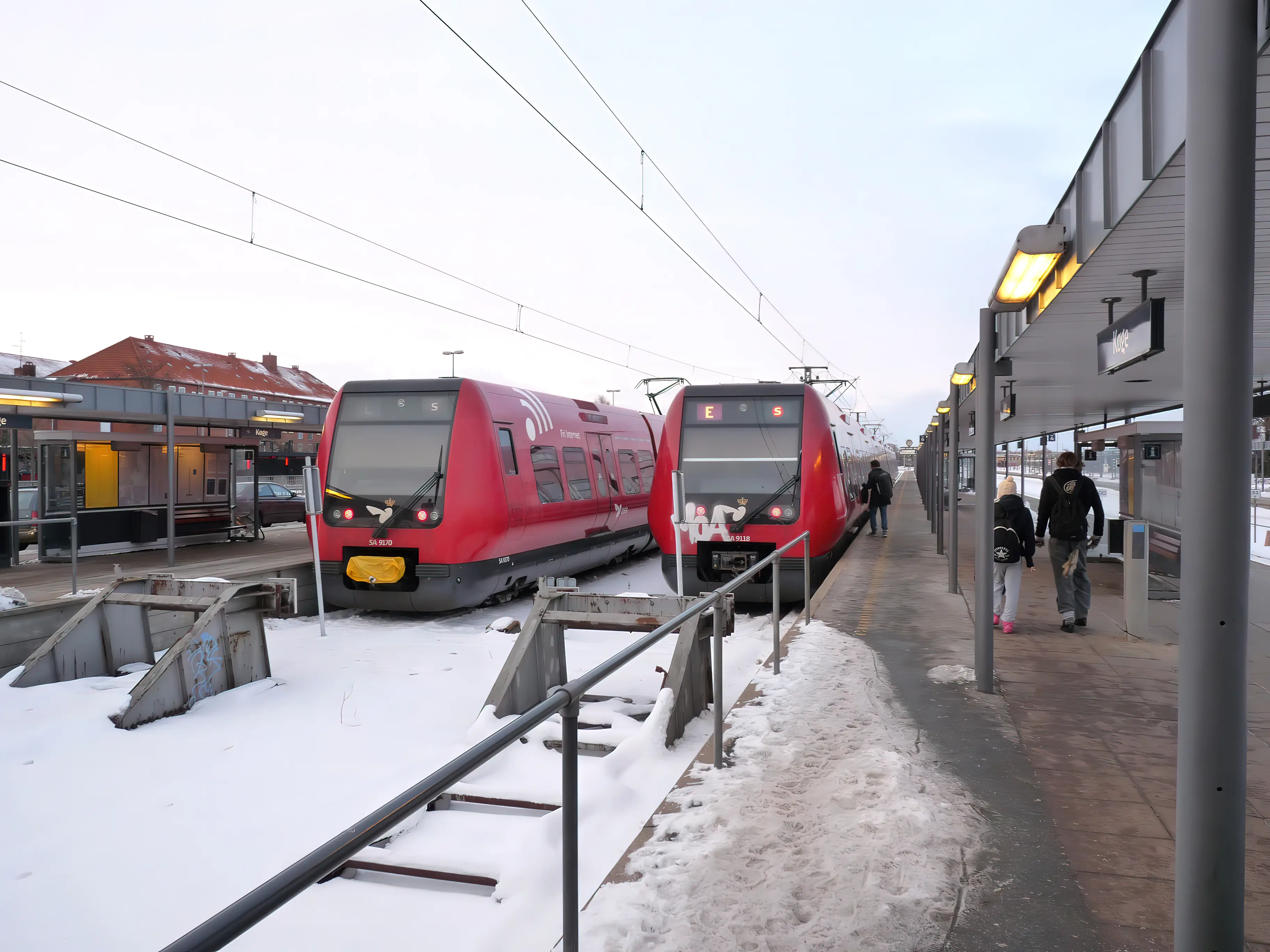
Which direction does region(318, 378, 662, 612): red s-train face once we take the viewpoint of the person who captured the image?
facing the viewer and to the left of the viewer

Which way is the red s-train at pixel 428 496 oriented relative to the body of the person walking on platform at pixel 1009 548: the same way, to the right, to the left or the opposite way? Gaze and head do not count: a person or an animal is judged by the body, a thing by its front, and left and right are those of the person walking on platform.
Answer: the opposite way

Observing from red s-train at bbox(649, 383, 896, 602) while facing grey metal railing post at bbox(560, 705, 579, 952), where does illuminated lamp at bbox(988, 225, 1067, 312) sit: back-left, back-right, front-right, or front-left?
front-left

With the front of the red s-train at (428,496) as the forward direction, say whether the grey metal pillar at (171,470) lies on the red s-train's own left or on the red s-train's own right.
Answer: on the red s-train's own right

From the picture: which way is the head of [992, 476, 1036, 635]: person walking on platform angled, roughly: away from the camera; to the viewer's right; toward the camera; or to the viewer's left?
away from the camera

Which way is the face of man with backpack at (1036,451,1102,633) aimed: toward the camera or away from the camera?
away from the camera

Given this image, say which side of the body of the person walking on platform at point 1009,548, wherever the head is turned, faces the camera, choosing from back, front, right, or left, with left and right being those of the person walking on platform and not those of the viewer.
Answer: back

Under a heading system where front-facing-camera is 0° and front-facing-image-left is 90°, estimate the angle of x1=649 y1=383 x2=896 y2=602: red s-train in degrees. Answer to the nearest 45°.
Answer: approximately 0°

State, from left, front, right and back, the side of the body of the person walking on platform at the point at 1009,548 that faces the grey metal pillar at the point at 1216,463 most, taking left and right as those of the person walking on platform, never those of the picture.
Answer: back

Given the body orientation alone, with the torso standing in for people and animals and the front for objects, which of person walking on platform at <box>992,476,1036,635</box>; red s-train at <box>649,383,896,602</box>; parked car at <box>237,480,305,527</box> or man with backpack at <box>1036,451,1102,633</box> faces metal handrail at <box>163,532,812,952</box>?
the red s-train

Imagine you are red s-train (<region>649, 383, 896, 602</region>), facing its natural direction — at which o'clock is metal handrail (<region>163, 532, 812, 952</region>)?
The metal handrail is roughly at 12 o'clock from the red s-train.

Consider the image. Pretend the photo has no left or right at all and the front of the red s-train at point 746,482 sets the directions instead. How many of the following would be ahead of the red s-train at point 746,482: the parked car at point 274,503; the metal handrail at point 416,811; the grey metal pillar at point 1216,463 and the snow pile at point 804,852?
3

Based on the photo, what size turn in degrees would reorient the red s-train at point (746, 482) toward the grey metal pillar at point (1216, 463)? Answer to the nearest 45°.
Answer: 0° — it already faces it

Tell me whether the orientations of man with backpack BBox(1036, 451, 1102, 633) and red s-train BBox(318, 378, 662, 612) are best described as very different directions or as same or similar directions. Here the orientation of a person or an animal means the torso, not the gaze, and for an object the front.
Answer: very different directions

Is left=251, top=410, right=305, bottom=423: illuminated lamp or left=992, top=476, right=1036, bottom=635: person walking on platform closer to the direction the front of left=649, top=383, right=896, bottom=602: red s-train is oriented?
the person walking on platform

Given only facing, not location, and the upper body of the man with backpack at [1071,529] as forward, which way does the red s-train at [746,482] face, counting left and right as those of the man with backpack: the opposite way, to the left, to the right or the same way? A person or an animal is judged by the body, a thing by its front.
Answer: the opposite way

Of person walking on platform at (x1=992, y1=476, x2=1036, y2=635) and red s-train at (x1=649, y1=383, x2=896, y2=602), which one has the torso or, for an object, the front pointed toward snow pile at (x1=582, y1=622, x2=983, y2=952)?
the red s-train

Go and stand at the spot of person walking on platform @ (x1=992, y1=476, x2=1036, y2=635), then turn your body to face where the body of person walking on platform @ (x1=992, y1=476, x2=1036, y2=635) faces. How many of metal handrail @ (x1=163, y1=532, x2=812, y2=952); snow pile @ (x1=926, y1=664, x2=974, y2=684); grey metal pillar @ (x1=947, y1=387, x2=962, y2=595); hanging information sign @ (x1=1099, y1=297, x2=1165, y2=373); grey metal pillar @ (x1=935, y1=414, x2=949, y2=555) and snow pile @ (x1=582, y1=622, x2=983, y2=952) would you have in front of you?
2
